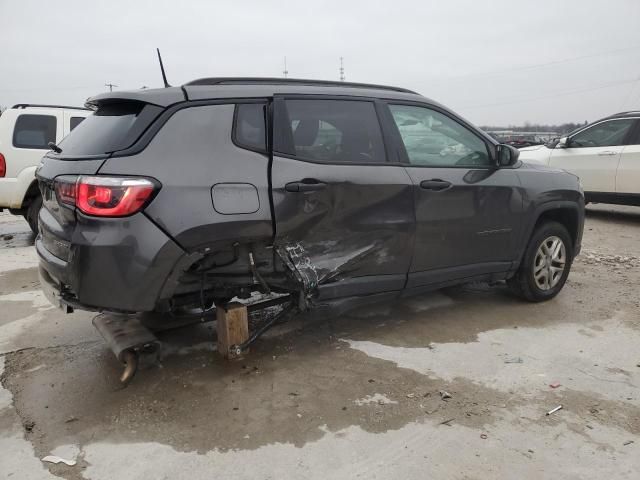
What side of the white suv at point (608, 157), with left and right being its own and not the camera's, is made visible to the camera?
left

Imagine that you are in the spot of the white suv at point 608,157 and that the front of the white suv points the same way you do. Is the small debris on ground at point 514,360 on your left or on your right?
on your left

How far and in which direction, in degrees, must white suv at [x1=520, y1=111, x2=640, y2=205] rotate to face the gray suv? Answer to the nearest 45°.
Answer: approximately 90° to its left

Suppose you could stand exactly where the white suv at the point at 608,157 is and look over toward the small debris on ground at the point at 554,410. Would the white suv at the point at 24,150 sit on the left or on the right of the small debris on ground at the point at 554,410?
right

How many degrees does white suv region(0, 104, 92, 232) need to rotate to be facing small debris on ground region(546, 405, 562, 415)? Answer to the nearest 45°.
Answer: approximately 90° to its right

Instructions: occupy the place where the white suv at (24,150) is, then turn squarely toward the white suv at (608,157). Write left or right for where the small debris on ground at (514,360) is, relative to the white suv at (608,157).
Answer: right

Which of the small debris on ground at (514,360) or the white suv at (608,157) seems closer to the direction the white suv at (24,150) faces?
the white suv

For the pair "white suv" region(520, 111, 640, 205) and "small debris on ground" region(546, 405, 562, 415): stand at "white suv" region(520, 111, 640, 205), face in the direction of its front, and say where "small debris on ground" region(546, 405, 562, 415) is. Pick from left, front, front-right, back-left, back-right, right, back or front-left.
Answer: left

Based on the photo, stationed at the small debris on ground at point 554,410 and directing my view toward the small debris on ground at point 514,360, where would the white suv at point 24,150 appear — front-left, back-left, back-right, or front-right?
front-left

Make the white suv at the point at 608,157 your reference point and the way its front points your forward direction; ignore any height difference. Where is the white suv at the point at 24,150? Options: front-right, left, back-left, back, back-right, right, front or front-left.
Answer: front-left
